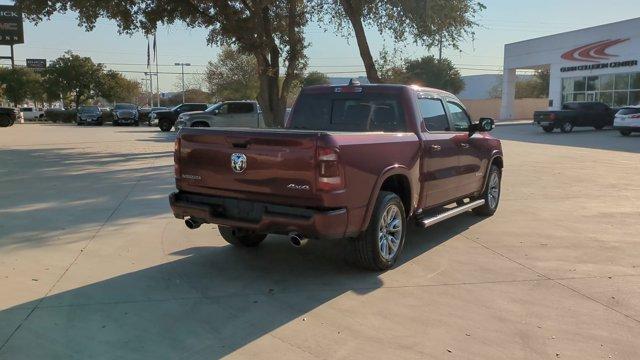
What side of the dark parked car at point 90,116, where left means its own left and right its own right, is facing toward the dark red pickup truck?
front

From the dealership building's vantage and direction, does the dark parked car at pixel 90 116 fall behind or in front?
in front

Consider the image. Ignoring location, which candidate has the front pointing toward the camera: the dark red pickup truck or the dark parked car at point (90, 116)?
the dark parked car

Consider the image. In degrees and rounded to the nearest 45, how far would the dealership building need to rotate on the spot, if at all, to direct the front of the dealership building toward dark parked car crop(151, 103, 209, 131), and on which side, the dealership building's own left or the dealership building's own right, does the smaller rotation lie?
0° — it already faces it

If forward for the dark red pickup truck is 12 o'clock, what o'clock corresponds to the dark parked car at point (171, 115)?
The dark parked car is roughly at 10 o'clock from the dark red pickup truck.

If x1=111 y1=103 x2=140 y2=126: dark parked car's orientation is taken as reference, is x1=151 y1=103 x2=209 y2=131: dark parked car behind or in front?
in front

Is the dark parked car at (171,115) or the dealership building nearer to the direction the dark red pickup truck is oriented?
the dealership building

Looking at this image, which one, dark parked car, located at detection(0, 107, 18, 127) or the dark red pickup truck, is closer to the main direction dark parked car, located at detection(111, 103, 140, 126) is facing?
the dark red pickup truck

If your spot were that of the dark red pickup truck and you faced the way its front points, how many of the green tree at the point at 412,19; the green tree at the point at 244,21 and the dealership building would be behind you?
0

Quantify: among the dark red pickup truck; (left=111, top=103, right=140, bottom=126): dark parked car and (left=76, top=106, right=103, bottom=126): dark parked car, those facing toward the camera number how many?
2

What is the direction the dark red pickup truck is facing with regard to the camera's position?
facing away from the viewer and to the right of the viewer

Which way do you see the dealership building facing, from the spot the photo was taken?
facing the viewer and to the left of the viewer

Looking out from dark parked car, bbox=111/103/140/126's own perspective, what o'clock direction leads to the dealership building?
The dealership building is roughly at 10 o'clock from the dark parked car.

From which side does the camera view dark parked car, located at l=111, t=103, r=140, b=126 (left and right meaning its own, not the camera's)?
front

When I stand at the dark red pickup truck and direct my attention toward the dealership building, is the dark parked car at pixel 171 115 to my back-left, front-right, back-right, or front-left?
front-left

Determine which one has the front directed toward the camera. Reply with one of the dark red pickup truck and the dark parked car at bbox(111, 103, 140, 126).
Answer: the dark parked car

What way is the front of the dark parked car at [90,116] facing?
toward the camera
